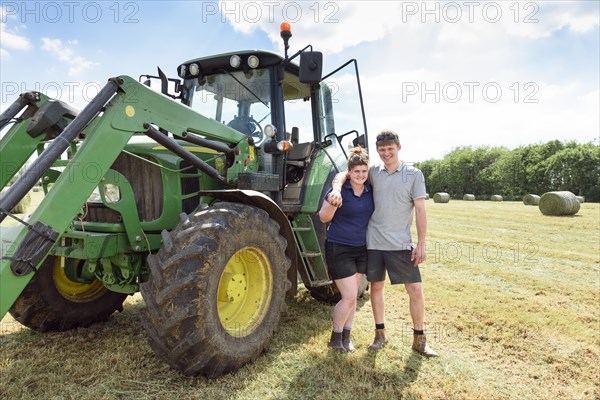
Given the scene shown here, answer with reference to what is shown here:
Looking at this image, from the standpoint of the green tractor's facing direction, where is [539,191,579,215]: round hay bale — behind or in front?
behind

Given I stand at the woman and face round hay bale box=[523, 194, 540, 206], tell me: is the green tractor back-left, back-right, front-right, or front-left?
back-left

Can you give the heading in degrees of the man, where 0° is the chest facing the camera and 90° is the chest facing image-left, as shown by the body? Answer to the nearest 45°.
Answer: approximately 0°

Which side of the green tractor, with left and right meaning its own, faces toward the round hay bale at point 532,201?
back

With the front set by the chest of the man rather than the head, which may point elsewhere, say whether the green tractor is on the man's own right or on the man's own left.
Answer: on the man's own right

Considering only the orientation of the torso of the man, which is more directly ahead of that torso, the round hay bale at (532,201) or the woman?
the woman

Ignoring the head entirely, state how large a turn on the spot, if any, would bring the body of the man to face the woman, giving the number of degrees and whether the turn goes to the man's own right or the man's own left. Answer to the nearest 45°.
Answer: approximately 90° to the man's own right

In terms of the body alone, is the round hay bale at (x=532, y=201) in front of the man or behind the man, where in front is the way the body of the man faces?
behind
